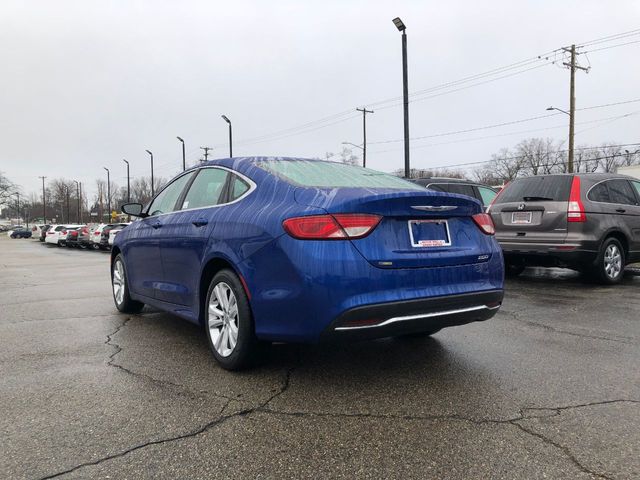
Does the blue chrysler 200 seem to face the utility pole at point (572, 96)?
no

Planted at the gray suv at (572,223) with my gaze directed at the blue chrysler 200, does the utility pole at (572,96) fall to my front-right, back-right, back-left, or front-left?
back-right

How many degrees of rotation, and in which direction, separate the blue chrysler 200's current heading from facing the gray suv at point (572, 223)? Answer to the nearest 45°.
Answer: approximately 90° to its right

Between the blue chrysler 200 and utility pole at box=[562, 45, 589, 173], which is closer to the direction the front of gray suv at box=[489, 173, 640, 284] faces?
the utility pole

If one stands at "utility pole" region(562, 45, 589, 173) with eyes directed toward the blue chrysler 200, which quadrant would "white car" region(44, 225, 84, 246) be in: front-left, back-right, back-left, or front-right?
front-right

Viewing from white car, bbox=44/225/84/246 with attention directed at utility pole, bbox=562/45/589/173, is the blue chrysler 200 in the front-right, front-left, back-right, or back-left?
front-right

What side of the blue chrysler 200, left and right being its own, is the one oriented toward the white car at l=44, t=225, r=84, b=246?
front

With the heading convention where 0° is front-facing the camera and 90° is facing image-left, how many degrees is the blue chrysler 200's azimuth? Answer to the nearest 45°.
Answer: approximately 135°

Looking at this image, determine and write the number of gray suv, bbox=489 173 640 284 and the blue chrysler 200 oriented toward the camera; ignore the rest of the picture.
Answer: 0

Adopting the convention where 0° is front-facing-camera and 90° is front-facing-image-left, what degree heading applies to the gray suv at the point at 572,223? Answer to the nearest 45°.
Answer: approximately 225°

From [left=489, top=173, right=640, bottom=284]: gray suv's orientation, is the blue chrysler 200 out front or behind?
behind

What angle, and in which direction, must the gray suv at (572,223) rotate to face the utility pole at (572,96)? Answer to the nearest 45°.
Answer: approximately 45° to its left

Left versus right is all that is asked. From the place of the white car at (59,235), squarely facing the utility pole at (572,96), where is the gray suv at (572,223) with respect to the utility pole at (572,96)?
right
